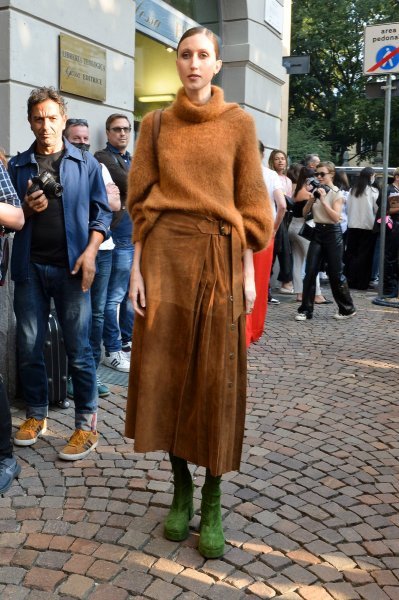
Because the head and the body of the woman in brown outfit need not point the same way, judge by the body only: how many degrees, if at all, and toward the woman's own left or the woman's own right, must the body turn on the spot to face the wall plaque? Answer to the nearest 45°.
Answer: approximately 180°

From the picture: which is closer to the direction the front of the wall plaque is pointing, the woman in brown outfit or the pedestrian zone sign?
the woman in brown outfit

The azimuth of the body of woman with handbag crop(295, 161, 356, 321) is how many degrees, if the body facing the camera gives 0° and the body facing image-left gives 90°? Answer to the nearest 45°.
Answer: approximately 45°

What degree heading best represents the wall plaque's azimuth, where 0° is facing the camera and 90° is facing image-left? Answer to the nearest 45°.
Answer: approximately 315°

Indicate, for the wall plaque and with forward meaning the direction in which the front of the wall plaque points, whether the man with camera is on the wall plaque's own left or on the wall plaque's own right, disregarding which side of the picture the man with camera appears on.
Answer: on the wall plaque's own right
